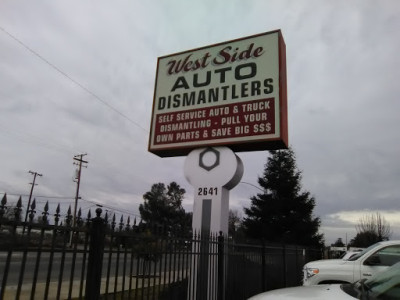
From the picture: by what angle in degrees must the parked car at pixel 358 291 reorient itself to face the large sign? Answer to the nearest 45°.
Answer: approximately 45° to its right

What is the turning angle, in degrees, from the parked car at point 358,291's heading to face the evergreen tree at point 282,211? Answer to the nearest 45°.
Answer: approximately 90° to its right

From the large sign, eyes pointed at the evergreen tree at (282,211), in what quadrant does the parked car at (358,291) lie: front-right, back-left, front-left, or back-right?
back-right

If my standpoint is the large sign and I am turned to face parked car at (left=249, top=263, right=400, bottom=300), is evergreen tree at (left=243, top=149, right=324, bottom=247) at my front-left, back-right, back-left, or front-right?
back-left

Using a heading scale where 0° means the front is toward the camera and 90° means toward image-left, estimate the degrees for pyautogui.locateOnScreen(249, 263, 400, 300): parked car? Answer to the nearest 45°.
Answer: approximately 90°

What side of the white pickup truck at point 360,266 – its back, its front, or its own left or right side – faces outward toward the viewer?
left

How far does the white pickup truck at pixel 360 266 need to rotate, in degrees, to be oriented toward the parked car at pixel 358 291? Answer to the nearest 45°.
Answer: approximately 90° to its left

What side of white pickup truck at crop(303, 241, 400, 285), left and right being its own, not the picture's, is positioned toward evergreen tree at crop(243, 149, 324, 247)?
right

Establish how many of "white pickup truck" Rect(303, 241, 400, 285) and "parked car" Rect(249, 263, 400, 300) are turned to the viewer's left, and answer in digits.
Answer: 2

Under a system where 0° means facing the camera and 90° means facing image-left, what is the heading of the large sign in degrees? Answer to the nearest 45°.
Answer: approximately 45°
